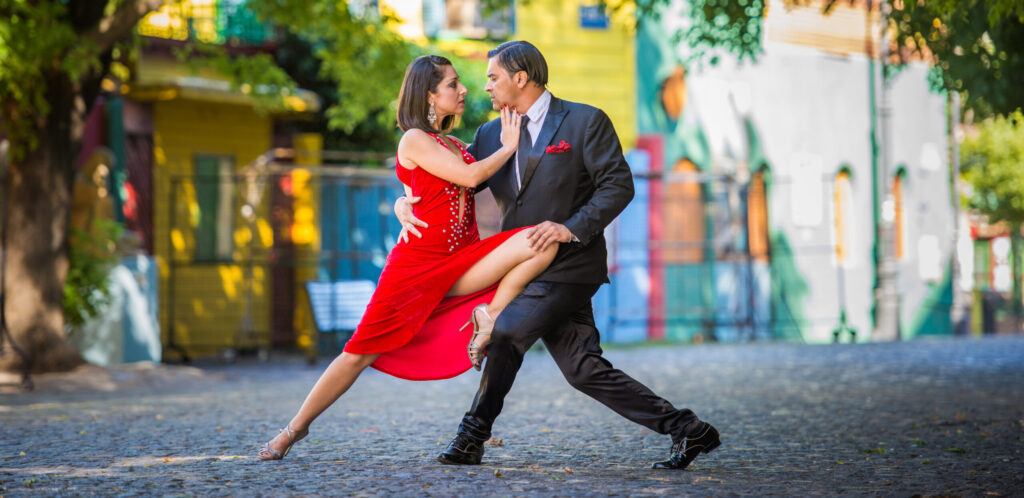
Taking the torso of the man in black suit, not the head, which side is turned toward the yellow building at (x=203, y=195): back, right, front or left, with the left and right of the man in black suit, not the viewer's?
right

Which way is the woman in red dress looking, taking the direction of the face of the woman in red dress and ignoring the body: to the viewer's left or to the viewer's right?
to the viewer's right

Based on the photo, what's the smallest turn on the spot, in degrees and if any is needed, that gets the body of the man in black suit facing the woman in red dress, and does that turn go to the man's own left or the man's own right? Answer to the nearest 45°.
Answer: approximately 45° to the man's own right

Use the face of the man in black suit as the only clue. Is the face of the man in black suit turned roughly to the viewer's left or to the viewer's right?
to the viewer's left

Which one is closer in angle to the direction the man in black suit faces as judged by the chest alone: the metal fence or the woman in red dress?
the woman in red dress

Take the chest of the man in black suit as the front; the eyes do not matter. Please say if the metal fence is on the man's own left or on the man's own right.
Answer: on the man's own right

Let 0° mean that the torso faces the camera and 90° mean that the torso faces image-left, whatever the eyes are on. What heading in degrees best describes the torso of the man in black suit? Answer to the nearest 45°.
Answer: approximately 45°

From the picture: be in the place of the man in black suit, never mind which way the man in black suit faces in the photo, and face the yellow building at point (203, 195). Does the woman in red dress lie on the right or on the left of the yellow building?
left

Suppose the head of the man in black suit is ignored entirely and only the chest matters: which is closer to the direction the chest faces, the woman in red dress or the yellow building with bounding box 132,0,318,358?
the woman in red dress
